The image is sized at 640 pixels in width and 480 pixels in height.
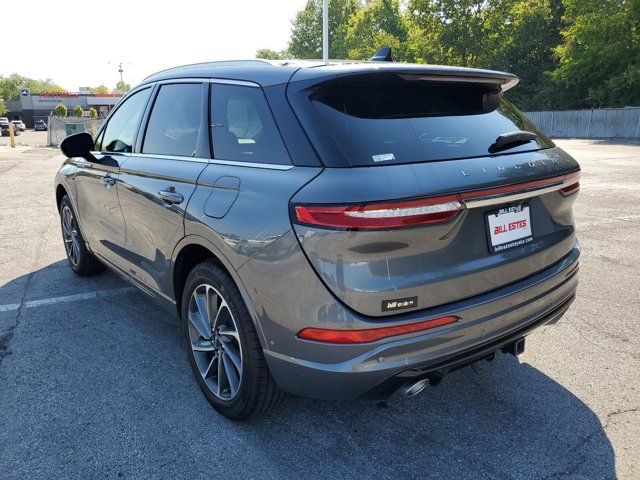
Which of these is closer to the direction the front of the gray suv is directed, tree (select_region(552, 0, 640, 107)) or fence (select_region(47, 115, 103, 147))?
the fence

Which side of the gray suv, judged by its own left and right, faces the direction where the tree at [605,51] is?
right

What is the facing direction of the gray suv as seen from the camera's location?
facing away from the viewer and to the left of the viewer

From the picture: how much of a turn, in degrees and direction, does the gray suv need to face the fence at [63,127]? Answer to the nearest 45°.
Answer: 0° — it already faces it

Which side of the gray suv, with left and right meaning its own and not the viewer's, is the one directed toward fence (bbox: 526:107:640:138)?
right
